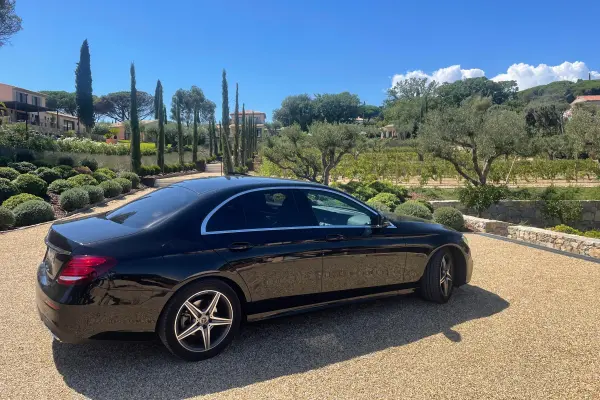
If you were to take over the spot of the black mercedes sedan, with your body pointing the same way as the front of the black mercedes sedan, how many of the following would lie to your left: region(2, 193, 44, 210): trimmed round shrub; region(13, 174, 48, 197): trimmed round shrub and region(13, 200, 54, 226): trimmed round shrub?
3

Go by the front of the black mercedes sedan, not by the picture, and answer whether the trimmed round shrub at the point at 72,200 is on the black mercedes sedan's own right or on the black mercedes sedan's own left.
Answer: on the black mercedes sedan's own left

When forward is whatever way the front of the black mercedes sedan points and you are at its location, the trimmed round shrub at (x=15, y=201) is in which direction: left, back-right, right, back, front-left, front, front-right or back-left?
left

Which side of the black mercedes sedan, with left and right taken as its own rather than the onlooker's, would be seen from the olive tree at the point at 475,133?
front

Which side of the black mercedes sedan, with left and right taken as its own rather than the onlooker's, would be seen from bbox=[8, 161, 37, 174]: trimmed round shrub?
left

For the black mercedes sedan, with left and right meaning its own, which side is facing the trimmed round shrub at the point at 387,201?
front

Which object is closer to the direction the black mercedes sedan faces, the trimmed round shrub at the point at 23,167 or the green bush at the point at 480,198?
the green bush

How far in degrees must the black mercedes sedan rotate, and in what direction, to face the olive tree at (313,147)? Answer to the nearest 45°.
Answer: approximately 45° to its left

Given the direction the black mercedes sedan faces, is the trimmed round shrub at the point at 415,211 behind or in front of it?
in front

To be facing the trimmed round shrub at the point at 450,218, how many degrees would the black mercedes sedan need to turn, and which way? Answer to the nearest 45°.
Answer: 0° — it already faces it

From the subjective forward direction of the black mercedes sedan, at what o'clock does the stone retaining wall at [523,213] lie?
The stone retaining wall is roughly at 12 o'clock from the black mercedes sedan.

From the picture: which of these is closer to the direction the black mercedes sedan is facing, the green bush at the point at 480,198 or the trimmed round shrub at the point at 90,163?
the green bush

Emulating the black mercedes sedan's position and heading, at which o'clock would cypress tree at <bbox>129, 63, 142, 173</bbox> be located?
The cypress tree is roughly at 10 o'clock from the black mercedes sedan.

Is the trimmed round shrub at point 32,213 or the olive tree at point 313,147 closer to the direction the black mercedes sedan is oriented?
the olive tree

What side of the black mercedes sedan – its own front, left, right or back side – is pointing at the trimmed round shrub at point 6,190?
left

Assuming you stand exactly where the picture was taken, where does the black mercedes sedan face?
facing away from the viewer and to the right of the viewer

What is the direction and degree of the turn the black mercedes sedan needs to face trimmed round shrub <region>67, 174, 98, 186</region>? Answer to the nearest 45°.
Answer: approximately 90° to its left
